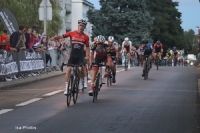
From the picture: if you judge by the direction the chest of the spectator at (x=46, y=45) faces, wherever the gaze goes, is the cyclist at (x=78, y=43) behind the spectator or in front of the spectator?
in front

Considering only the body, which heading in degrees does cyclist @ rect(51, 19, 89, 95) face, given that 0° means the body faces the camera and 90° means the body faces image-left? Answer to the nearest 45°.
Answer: approximately 0°

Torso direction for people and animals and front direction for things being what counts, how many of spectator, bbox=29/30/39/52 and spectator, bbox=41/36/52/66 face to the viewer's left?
0

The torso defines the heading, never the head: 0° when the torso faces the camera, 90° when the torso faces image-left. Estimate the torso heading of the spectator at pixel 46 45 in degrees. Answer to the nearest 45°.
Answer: approximately 315°

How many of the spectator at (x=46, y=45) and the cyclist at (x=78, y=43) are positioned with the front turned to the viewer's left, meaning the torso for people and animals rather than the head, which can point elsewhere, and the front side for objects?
0

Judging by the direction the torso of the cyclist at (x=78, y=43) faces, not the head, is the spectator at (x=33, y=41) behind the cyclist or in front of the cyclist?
behind

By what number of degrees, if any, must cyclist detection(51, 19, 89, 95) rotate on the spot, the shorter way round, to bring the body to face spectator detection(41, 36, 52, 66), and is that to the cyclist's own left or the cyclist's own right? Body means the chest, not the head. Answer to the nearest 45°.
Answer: approximately 180°
